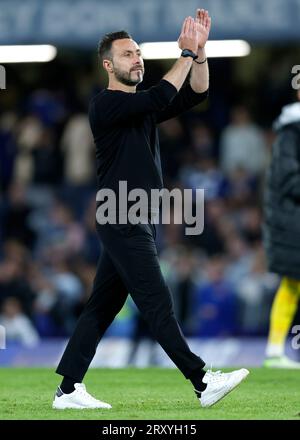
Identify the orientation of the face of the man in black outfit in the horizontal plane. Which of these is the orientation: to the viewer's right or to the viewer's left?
to the viewer's right

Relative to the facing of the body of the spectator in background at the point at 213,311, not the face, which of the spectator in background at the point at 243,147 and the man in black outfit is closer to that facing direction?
the man in black outfit

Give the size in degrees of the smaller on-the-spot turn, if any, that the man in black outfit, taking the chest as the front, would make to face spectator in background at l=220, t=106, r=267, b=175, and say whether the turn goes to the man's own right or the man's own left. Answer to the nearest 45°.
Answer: approximately 90° to the man's own left

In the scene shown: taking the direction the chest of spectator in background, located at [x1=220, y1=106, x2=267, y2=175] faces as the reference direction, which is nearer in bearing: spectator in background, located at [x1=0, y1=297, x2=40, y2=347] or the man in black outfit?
the man in black outfit

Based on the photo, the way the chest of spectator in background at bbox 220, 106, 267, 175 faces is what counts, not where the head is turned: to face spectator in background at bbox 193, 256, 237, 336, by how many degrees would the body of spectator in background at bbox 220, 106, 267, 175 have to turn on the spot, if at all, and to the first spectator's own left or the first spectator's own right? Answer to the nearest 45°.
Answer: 0° — they already face them

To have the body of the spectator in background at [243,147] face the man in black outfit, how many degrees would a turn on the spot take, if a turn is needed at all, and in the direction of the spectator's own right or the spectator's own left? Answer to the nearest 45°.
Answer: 0° — they already face them
